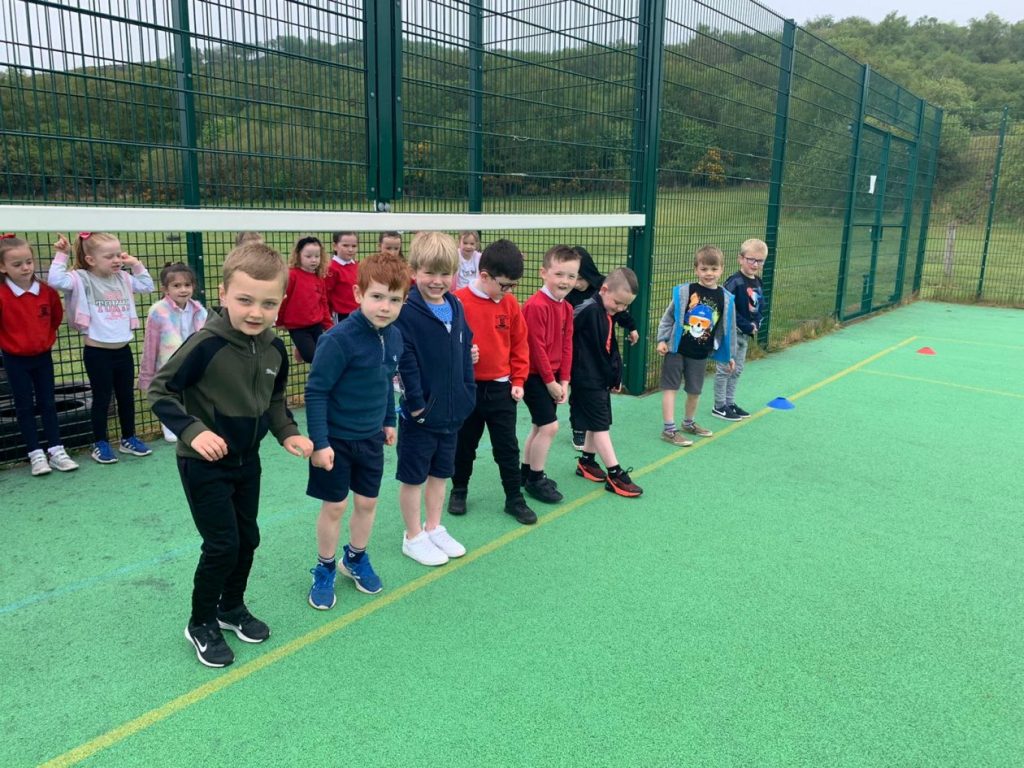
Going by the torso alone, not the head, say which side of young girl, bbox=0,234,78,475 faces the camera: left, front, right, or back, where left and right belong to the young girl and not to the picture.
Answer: front

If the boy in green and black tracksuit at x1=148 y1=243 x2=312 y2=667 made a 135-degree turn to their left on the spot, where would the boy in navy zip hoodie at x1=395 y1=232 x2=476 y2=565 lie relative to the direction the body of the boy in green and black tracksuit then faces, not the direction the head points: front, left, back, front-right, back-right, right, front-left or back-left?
front-right

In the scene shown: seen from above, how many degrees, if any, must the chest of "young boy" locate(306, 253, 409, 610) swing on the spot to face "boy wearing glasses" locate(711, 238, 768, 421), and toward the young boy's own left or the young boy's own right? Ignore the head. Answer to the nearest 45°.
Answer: approximately 90° to the young boy's own left

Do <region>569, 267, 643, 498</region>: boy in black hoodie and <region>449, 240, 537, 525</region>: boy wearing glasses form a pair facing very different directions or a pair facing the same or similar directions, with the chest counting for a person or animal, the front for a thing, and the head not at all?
same or similar directions

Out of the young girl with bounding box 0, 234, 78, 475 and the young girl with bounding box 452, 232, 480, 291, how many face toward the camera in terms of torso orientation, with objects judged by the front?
2

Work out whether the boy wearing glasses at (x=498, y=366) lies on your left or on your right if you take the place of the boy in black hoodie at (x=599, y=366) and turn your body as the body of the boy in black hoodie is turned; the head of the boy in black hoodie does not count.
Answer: on your right

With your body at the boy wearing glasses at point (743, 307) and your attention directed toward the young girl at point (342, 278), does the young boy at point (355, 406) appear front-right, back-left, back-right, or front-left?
front-left

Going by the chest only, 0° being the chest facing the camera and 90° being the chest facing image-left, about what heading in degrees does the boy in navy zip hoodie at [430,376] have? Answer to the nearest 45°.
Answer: approximately 315°

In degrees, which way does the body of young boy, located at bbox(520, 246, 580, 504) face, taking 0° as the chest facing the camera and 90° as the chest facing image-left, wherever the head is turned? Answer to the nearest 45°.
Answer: approximately 315°

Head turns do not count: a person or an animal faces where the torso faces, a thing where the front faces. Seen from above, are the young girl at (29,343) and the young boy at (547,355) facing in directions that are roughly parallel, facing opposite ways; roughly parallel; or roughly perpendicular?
roughly parallel

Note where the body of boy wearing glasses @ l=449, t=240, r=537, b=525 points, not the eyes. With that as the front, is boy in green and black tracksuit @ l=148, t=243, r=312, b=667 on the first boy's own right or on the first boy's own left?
on the first boy's own right

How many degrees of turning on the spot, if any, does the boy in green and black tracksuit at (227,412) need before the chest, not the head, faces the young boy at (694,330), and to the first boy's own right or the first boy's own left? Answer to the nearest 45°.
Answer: approximately 90° to the first boy's own left

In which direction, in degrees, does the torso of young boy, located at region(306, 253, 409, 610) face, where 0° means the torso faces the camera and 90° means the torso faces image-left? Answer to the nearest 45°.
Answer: approximately 315°
